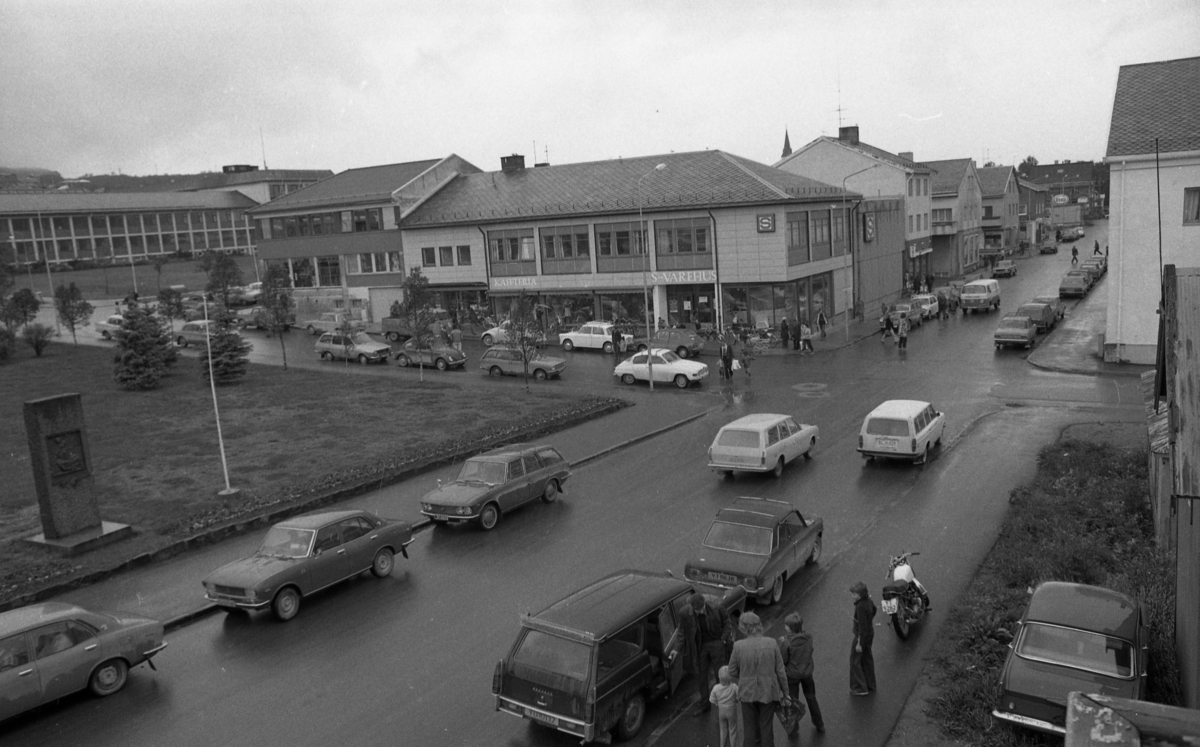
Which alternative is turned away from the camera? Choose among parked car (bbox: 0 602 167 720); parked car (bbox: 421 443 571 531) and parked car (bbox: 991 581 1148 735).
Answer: parked car (bbox: 991 581 1148 735)

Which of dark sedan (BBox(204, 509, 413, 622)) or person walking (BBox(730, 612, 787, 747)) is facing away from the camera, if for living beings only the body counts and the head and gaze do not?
the person walking

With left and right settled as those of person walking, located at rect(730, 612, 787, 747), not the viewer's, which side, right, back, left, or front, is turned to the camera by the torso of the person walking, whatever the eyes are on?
back

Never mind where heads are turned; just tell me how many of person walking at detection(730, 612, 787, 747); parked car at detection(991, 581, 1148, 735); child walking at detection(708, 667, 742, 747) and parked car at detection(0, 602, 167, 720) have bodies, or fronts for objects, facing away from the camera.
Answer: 3

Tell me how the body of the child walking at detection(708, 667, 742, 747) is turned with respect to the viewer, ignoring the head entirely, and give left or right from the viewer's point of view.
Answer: facing away from the viewer

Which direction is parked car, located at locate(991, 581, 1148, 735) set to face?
away from the camera

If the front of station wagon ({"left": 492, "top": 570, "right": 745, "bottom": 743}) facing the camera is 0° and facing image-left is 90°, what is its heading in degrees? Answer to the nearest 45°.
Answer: approximately 225°

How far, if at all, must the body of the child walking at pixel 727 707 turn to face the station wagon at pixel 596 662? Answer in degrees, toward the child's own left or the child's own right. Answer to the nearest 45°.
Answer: approximately 45° to the child's own left

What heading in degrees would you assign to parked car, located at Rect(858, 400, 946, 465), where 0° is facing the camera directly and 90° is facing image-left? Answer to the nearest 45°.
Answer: approximately 225°

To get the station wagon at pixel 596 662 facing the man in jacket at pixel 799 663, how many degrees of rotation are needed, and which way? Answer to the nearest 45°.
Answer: approximately 45° to its right

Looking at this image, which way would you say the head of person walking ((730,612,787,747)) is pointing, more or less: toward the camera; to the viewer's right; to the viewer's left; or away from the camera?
away from the camera
